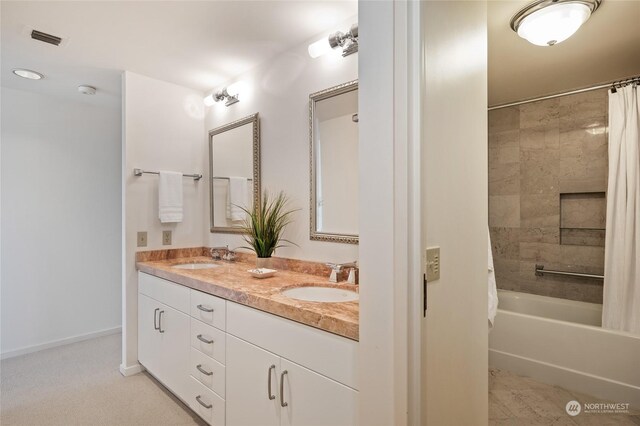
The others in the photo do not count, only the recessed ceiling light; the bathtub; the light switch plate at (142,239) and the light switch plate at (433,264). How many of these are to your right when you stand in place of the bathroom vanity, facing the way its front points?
2

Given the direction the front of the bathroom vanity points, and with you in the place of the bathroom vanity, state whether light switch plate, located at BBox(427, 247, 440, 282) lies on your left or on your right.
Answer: on your left

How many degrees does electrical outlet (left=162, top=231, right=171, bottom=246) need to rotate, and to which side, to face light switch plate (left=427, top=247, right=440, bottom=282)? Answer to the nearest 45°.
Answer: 0° — it already faces it

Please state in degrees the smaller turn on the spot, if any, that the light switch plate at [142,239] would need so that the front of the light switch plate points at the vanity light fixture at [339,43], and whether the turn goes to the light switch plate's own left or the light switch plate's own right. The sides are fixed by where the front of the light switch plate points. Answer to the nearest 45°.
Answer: approximately 45° to the light switch plate's own left

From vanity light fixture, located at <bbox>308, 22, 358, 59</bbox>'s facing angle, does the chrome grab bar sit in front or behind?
behind

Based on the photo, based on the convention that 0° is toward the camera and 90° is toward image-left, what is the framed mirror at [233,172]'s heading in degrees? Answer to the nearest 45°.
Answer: approximately 45°
